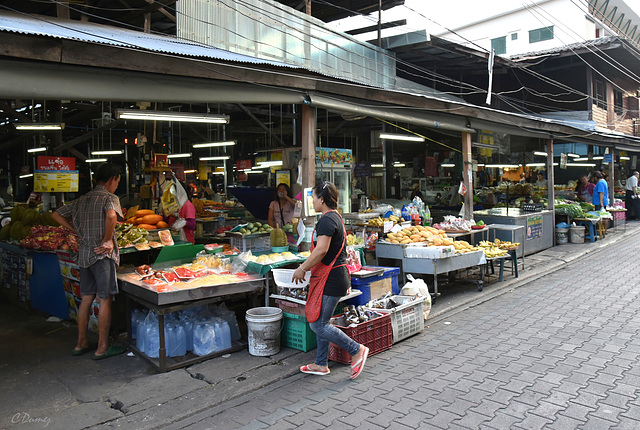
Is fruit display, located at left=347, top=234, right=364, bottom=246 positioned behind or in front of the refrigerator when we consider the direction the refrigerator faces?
in front

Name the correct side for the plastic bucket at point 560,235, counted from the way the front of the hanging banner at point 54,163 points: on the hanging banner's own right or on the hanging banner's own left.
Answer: on the hanging banner's own left

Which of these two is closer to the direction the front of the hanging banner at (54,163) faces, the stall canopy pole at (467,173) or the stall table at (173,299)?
the stall table

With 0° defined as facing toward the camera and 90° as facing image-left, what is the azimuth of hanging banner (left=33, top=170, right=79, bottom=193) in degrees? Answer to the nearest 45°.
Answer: approximately 0°

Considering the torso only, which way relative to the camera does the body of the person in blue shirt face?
to the viewer's left

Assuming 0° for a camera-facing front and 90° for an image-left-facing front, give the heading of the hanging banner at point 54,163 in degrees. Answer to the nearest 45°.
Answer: approximately 0°

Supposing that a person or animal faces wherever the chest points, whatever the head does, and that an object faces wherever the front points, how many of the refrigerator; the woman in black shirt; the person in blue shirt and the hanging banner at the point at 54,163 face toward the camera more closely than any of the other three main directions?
2
